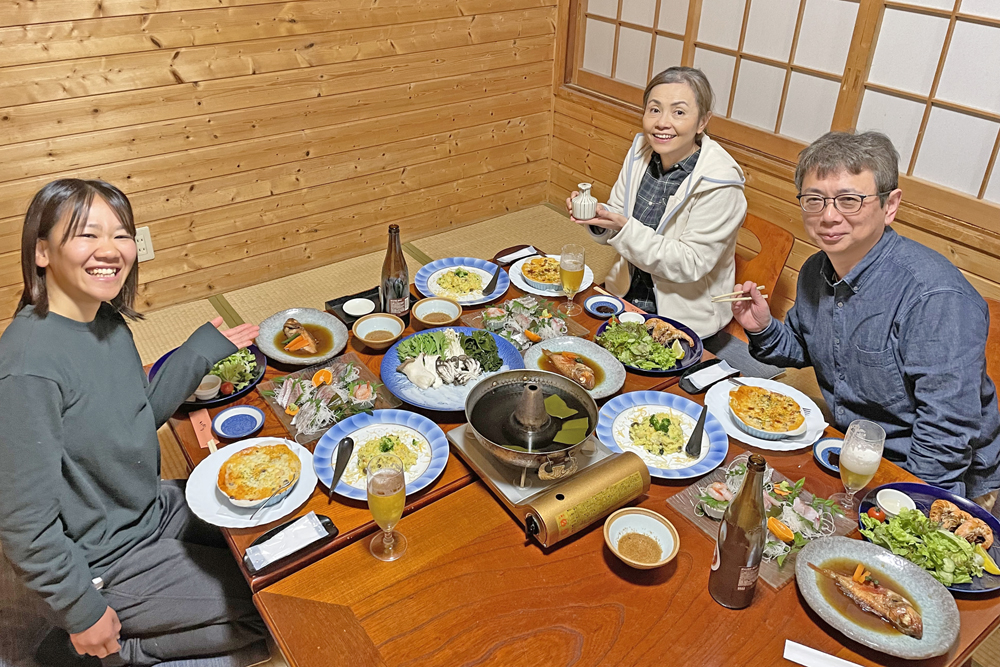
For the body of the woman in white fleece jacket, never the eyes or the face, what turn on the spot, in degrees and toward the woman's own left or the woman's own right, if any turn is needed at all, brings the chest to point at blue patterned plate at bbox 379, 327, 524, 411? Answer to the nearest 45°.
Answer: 0° — they already face it

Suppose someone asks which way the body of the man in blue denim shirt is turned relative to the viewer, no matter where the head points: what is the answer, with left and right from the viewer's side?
facing the viewer and to the left of the viewer

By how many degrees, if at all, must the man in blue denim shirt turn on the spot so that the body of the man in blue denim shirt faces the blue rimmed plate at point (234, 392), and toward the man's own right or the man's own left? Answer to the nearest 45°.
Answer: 0° — they already face it

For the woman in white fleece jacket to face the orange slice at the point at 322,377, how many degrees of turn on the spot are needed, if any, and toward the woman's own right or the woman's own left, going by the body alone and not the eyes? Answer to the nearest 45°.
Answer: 0° — they already face it

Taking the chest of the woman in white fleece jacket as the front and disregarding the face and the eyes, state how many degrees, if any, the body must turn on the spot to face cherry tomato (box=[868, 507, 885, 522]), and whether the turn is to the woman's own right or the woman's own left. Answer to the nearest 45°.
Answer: approximately 45° to the woman's own left

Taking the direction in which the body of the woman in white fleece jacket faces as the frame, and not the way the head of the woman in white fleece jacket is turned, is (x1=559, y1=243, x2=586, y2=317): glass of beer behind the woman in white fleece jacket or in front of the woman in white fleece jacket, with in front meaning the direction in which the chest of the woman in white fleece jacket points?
in front

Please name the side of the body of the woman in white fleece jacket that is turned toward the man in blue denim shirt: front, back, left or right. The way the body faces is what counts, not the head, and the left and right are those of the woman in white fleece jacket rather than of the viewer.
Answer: left

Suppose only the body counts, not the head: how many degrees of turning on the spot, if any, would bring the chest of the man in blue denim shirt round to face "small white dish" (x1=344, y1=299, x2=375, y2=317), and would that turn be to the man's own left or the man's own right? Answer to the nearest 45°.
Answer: approximately 45° to the man's own right

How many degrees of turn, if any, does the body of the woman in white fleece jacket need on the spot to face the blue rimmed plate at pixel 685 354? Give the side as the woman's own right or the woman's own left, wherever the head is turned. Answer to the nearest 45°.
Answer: approximately 45° to the woman's own left

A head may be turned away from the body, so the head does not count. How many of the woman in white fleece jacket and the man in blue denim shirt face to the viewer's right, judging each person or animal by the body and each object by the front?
0

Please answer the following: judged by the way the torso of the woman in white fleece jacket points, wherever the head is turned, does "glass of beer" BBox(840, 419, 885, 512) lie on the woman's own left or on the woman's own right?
on the woman's own left

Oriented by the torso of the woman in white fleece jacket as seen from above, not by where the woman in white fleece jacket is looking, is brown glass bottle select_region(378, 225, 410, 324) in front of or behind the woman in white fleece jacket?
in front

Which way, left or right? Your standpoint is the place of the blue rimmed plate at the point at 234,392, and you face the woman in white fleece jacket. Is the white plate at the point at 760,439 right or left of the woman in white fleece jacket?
right

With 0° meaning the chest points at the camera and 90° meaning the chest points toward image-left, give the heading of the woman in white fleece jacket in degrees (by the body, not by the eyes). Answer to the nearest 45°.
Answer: approximately 45°
